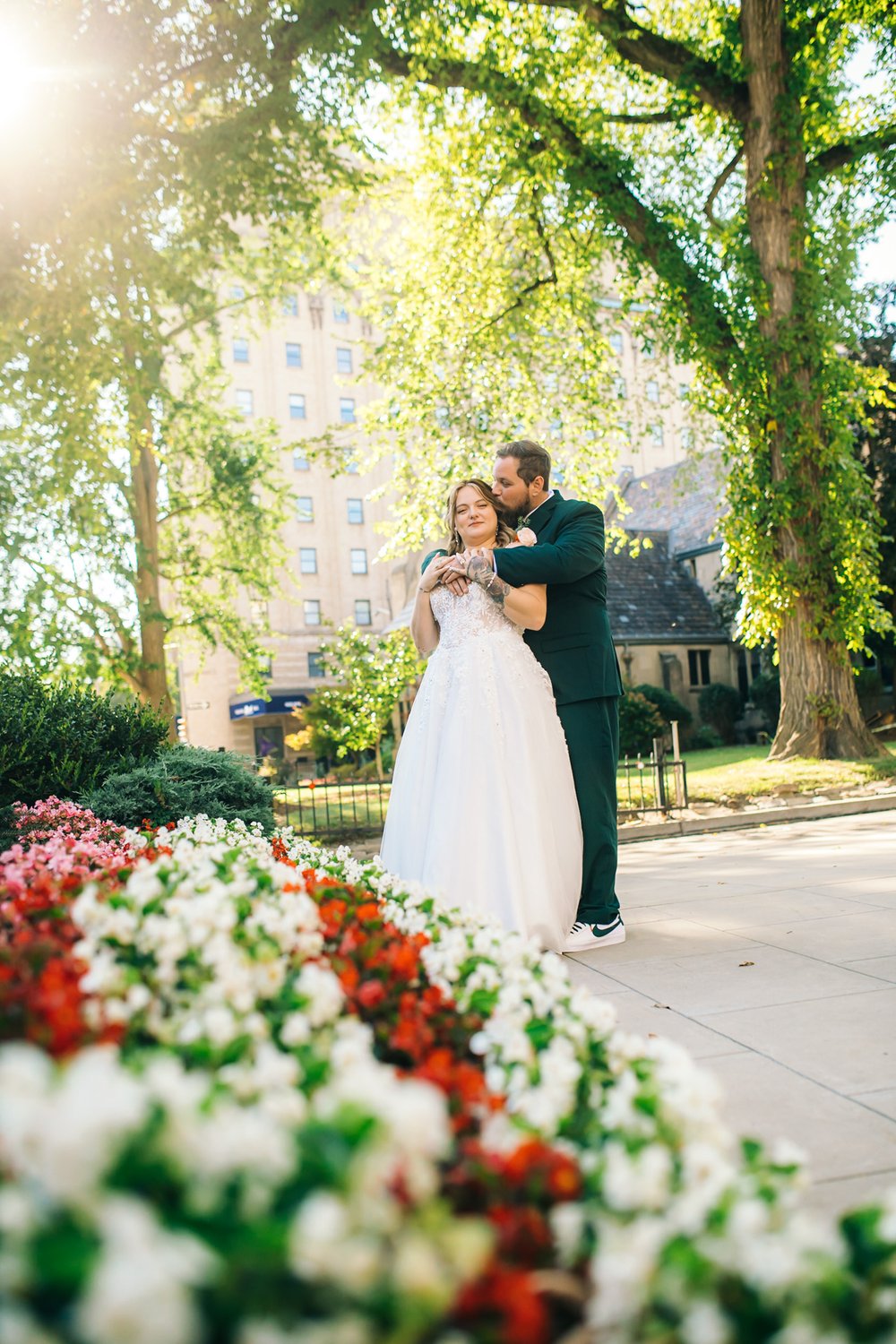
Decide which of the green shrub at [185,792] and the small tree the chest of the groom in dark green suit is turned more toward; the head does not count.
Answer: the green shrub

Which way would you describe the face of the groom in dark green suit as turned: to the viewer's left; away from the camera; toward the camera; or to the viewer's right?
to the viewer's left

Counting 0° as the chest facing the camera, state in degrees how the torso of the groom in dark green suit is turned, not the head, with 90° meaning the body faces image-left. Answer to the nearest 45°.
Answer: approximately 90°

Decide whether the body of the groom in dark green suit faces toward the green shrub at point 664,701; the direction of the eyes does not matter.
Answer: no

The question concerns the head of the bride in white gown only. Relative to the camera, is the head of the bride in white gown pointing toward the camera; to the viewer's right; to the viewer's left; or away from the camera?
toward the camera

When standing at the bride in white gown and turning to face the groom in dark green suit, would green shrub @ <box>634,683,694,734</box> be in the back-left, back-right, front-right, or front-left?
front-left

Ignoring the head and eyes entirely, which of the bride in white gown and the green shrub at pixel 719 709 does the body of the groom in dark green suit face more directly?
the bride in white gown

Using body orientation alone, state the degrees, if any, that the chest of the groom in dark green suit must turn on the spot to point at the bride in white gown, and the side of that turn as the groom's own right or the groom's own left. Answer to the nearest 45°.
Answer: approximately 45° to the groom's own left

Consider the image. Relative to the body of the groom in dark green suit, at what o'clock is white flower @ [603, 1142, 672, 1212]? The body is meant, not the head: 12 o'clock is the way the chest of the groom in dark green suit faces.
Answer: The white flower is roughly at 9 o'clock from the groom in dark green suit.
